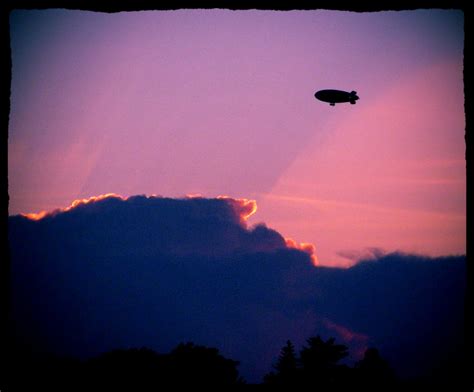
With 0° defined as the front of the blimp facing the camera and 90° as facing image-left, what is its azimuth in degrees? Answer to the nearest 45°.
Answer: approximately 90°

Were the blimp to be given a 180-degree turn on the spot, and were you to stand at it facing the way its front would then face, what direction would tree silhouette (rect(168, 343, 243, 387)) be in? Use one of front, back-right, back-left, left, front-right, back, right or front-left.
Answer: right

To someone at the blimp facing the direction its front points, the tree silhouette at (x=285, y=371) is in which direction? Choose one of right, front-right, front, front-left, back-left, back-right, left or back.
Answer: left

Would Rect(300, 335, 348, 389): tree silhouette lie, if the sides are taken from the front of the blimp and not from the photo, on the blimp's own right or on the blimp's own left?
on the blimp's own left
